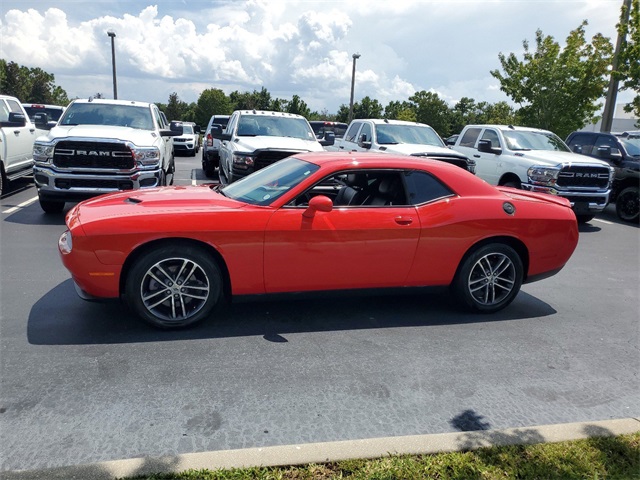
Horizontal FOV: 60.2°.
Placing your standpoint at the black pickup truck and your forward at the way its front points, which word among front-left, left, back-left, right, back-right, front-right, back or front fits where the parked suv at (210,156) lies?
back-right

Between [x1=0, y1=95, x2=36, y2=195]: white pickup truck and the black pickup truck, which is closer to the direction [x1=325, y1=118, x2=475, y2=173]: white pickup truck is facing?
the black pickup truck

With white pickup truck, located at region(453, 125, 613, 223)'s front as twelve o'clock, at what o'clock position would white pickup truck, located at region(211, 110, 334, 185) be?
white pickup truck, located at region(211, 110, 334, 185) is roughly at 4 o'clock from white pickup truck, located at region(453, 125, 613, 223).

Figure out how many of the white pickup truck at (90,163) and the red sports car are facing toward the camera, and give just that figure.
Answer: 1

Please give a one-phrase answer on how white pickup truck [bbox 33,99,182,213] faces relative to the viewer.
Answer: facing the viewer

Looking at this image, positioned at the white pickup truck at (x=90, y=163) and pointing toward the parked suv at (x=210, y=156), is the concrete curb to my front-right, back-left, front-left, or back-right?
back-right

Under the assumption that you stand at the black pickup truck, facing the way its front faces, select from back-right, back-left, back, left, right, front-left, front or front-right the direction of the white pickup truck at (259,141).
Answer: right

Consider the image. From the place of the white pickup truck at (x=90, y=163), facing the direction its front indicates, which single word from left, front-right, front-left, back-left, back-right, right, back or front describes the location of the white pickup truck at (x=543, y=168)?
left

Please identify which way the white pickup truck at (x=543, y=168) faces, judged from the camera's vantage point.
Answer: facing the viewer and to the right of the viewer

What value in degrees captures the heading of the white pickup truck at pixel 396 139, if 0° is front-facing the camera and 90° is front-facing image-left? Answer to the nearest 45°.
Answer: approximately 315°

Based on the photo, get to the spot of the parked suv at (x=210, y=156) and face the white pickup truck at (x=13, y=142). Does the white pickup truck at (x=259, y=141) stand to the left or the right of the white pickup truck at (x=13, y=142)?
left

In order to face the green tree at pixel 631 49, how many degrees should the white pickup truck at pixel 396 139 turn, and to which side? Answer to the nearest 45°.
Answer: approximately 90° to its left

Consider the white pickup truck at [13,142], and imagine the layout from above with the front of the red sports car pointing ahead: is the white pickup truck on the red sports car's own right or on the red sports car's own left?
on the red sports car's own right

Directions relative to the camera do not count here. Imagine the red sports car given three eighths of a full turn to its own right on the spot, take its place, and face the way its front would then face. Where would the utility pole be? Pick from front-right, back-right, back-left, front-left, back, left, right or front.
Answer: front

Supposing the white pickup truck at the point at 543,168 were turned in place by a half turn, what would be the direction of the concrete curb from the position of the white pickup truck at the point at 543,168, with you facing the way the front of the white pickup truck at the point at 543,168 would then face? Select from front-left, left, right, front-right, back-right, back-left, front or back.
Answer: back-left

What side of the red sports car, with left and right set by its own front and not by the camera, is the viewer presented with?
left

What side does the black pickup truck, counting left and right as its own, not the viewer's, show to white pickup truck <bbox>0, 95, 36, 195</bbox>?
right
